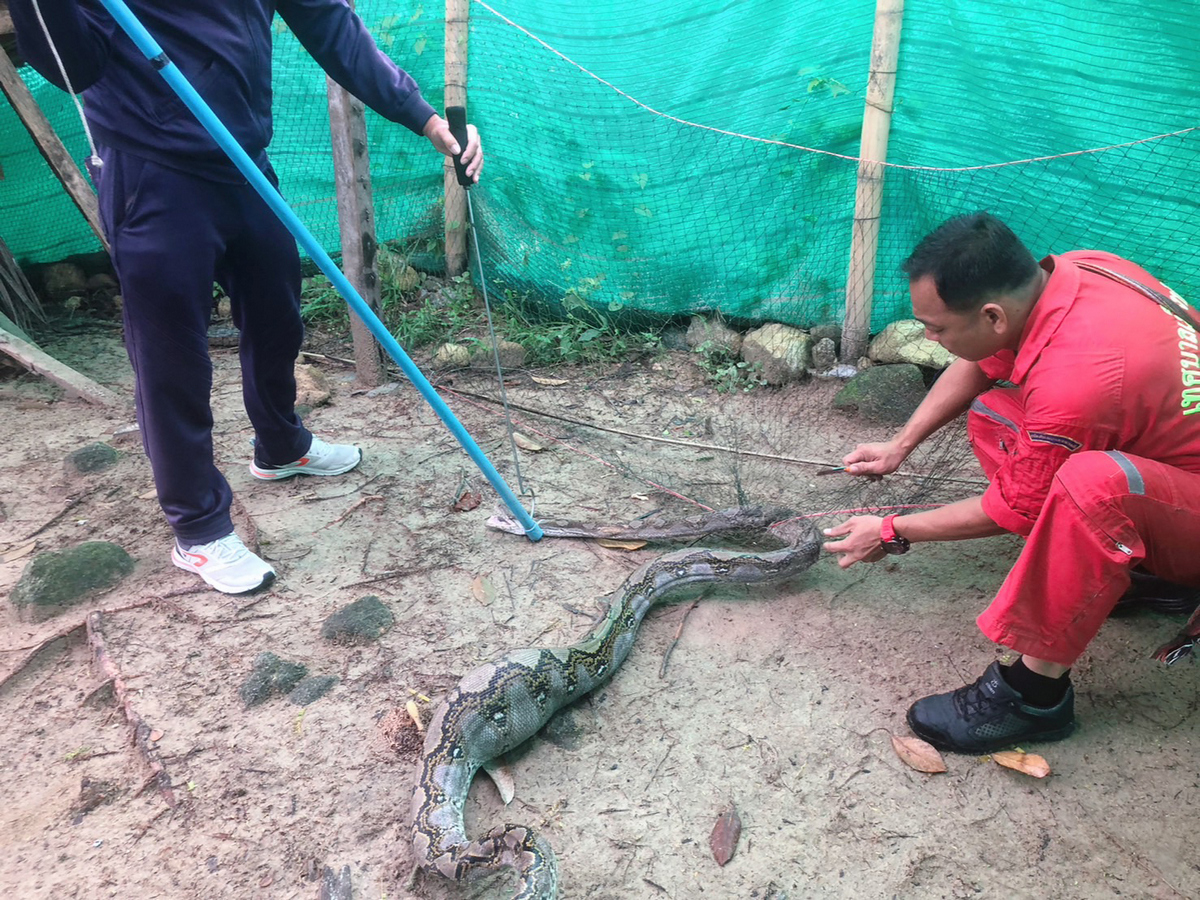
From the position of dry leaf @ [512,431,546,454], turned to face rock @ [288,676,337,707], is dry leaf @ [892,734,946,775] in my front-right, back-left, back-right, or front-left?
front-left

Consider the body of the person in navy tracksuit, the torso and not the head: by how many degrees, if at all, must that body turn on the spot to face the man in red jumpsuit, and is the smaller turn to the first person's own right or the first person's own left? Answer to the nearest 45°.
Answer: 0° — they already face them

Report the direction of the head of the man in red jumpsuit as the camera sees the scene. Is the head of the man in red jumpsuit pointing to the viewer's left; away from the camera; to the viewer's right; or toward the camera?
to the viewer's left

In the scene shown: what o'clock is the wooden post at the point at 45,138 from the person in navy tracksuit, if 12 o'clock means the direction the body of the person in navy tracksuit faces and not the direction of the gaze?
The wooden post is roughly at 7 o'clock from the person in navy tracksuit.

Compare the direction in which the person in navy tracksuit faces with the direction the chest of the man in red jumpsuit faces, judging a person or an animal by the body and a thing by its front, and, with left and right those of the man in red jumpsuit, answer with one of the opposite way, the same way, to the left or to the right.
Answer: the opposite way

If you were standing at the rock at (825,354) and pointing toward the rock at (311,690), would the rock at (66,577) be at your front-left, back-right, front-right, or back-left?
front-right

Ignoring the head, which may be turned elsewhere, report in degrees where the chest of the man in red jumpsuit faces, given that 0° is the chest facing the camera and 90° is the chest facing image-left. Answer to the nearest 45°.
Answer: approximately 90°

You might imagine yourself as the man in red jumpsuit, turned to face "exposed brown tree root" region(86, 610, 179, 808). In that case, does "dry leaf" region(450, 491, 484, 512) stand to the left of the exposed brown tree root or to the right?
right

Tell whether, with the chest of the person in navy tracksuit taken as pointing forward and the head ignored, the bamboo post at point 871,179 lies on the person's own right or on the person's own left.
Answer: on the person's own left

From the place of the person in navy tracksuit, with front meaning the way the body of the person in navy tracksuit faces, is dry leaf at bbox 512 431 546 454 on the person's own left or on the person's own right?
on the person's own left

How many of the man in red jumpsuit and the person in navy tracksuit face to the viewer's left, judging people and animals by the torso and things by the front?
1

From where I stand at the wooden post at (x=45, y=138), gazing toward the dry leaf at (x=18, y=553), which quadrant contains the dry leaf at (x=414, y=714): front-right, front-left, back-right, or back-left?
front-left

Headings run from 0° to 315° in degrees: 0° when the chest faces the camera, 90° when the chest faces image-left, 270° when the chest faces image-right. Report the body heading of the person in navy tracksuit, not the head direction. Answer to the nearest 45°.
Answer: approximately 315°
